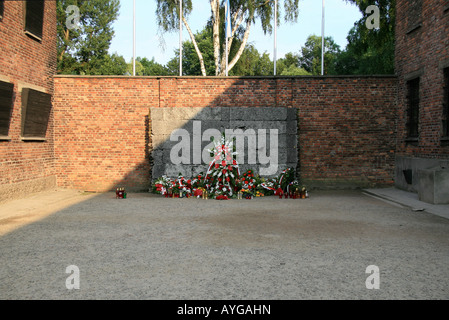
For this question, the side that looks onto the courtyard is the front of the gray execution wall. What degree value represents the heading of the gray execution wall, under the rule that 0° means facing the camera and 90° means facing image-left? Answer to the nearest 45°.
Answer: approximately 0°

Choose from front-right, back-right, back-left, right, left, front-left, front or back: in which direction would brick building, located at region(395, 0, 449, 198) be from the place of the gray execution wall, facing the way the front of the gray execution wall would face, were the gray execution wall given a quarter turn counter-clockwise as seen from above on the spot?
front

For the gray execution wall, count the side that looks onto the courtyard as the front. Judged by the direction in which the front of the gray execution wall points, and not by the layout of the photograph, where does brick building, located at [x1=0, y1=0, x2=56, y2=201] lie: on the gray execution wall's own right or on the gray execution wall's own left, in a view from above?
on the gray execution wall's own right
